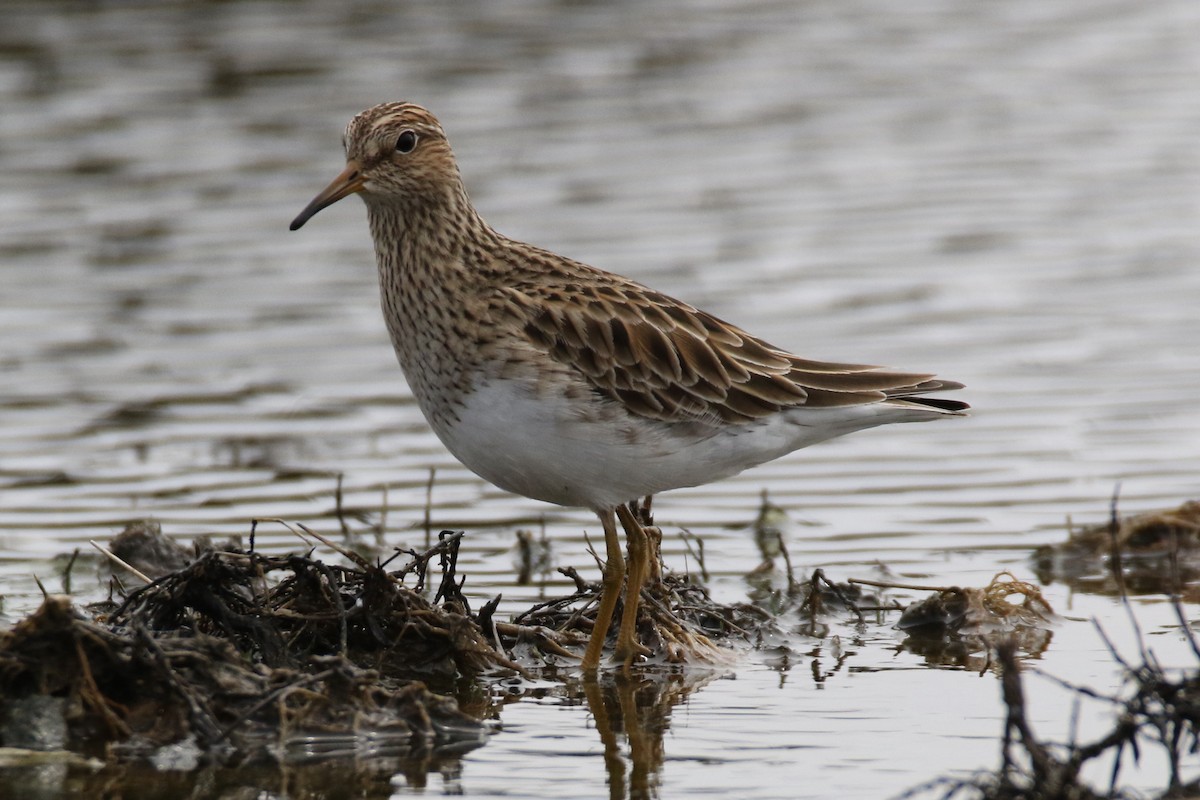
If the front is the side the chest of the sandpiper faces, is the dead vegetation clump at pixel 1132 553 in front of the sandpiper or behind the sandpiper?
behind

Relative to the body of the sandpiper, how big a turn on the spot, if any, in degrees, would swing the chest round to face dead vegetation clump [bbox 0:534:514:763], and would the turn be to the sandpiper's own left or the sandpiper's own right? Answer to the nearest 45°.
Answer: approximately 45° to the sandpiper's own left

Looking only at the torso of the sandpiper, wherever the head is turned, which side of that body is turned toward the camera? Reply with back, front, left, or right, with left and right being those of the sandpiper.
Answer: left

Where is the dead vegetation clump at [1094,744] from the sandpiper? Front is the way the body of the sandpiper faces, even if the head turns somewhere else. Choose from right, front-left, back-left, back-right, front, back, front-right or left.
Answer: back-left
